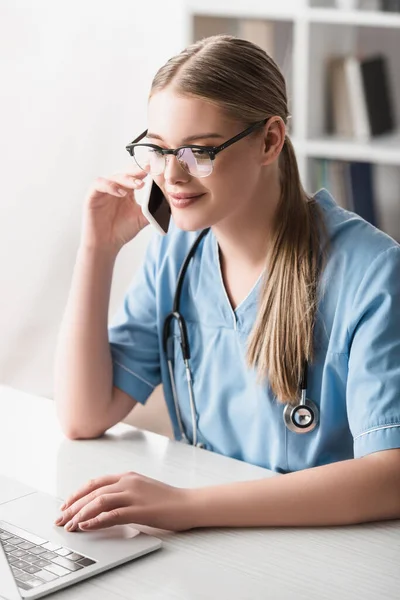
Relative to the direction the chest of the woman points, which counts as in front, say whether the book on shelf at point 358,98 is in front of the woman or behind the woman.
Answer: behind

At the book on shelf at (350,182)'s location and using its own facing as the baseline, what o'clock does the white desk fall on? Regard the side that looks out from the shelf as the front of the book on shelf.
The white desk is roughly at 12 o'clock from the book on shelf.

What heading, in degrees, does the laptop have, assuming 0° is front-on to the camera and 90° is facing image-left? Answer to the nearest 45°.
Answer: approximately 225°

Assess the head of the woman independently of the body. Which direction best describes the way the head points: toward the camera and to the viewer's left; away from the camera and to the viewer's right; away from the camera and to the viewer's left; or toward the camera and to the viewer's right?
toward the camera and to the viewer's left

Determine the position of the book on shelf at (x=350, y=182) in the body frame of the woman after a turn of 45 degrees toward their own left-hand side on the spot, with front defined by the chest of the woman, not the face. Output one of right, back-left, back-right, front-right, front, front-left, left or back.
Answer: back

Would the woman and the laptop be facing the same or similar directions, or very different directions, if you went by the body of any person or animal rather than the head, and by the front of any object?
very different directions

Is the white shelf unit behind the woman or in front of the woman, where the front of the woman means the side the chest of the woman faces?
behind

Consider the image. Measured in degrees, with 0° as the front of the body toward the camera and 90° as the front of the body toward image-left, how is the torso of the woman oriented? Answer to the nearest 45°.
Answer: approximately 45°
